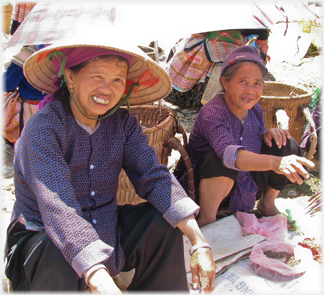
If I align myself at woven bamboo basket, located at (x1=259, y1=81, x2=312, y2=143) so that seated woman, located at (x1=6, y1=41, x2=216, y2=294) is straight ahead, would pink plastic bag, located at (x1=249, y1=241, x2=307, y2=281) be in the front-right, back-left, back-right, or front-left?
front-left

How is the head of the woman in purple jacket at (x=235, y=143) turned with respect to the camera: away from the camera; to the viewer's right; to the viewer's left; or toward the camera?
toward the camera

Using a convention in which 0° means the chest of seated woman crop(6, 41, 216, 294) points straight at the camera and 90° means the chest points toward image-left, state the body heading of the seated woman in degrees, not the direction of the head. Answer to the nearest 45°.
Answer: approximately 315°

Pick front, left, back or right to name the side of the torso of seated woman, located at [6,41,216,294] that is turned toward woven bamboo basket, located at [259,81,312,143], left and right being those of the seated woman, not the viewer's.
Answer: left

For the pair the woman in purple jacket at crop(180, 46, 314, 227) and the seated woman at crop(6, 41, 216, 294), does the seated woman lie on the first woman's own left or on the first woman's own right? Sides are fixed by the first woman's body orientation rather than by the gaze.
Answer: on the first woman's own right

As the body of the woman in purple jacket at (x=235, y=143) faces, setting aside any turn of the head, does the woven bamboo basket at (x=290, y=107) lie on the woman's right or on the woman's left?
on the woman's left

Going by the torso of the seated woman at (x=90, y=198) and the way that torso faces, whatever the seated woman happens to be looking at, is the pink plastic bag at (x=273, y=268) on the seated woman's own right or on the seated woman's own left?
on the seated woman's own left

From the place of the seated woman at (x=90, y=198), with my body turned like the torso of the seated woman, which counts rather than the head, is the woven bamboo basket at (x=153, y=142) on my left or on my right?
on my left

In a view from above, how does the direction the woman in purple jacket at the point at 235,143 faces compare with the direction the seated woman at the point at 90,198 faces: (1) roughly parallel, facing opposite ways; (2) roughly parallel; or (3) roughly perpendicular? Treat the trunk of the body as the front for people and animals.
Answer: roughly parallel

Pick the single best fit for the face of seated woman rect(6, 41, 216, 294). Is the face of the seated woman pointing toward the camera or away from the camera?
toward the camera

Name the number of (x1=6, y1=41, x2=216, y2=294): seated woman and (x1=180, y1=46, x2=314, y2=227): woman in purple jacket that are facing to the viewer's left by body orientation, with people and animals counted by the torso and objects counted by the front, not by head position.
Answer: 0

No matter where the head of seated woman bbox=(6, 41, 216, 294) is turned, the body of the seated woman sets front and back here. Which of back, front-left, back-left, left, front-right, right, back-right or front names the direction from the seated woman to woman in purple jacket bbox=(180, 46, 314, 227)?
left
